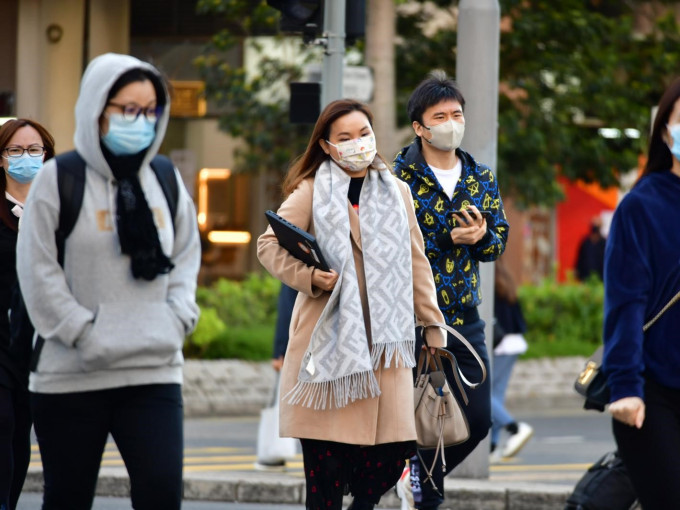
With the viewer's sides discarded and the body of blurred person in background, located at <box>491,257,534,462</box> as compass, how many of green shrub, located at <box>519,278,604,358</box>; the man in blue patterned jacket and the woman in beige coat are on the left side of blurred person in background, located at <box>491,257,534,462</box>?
2

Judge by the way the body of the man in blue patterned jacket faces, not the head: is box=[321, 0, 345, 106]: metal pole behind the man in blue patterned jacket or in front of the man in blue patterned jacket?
behind

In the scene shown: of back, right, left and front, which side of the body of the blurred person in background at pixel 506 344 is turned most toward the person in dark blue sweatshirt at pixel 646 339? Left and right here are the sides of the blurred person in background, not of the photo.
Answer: left

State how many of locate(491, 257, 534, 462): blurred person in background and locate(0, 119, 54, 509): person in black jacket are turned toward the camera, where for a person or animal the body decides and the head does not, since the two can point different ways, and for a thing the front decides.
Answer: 1

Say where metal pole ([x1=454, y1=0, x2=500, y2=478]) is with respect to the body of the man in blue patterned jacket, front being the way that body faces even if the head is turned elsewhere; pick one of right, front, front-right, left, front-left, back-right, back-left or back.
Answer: back-left

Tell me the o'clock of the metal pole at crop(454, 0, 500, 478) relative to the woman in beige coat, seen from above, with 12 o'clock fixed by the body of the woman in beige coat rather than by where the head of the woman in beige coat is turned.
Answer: The metal pole is roughly at 8 o'clock from the woman in beige coat.

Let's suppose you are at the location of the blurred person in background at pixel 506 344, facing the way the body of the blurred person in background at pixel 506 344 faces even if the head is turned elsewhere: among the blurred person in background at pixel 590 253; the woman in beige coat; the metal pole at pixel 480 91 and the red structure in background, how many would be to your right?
2

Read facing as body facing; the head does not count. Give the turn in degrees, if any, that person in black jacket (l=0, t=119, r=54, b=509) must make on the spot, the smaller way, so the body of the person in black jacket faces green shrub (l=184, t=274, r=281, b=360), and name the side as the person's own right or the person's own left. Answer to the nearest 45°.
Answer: approximately 180°

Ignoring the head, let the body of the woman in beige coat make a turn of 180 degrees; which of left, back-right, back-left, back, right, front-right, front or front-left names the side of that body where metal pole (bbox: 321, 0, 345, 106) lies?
front-right

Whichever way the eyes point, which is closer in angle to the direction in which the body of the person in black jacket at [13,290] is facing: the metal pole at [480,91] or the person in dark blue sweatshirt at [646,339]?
the person in dark blue sweatshirt
